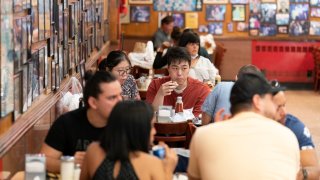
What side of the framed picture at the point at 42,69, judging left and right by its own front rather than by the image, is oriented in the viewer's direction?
right

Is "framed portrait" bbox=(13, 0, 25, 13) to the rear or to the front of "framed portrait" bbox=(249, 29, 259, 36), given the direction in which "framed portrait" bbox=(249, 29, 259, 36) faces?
to the front

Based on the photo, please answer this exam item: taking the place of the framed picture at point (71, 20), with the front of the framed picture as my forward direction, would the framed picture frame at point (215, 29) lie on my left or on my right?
on my left

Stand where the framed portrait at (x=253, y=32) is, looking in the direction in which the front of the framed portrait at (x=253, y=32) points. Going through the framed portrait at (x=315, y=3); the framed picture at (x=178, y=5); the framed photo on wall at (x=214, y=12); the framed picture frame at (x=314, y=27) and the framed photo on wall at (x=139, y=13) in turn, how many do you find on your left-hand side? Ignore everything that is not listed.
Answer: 2

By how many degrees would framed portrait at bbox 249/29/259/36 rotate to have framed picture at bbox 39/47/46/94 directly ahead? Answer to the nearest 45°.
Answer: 0° — it already faces it

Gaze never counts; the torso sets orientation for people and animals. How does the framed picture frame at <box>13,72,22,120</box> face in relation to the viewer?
to the viewer's right

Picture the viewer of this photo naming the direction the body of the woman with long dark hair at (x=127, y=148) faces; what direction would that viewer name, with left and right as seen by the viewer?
facing away from the viewer and to the right of the viewer

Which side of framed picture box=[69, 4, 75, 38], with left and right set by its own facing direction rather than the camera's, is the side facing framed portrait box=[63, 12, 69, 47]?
right

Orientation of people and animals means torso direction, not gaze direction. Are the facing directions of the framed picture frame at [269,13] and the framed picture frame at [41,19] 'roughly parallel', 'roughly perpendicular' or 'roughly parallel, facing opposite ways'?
roughly perpendicular

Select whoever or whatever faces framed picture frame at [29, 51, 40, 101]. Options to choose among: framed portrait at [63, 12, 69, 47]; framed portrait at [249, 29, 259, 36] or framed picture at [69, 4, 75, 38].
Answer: framed portrait at [249, 29, 259, 36]

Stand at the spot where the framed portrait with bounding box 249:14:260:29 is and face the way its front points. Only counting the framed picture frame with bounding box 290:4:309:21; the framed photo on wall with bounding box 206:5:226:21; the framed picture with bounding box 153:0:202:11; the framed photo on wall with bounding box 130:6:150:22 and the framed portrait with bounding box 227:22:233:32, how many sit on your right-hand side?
4

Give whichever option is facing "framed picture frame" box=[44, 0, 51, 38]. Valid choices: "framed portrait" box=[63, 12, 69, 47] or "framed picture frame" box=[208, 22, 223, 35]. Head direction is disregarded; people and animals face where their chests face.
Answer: "framed picture frame" box=[208, 22, 223, 35]

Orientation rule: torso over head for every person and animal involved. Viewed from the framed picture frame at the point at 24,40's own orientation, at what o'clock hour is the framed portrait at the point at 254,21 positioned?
The framed portrait is roughly at 10 o'clock from the framed picture frame.

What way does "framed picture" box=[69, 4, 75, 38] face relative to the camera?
to the viewer's right

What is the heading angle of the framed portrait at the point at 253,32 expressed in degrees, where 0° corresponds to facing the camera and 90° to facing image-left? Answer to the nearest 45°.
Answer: approximately 0°

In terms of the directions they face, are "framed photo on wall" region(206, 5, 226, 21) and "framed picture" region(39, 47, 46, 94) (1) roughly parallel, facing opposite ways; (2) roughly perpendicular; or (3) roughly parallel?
roughly perpendicular

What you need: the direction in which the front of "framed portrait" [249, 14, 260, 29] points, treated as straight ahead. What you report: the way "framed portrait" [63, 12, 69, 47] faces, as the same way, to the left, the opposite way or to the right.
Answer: to the left

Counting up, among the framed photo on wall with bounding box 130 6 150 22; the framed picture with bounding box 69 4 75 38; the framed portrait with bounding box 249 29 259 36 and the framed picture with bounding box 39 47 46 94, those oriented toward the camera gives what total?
2

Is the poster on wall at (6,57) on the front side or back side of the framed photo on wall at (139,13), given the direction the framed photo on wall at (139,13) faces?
on the front side
